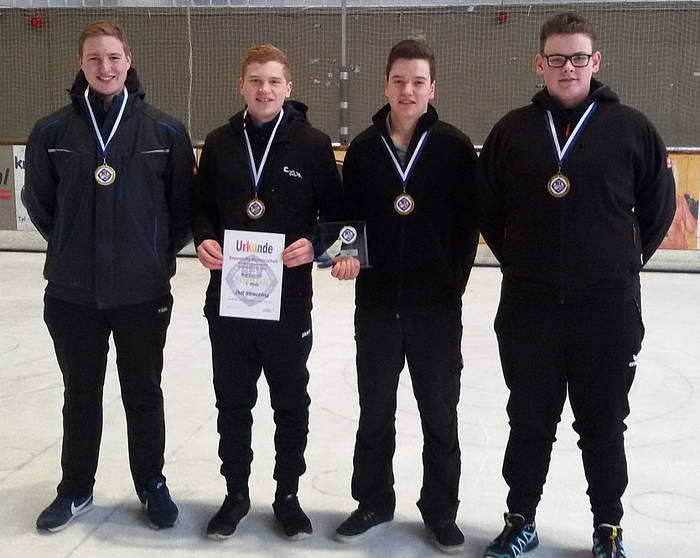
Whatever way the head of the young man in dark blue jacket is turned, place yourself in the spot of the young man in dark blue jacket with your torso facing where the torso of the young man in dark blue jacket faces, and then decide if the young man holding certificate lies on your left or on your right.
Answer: on your left

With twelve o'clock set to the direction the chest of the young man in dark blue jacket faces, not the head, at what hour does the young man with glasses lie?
The young man with glasses is roughly at 10 o'clock from the young man in dark blue jacket.

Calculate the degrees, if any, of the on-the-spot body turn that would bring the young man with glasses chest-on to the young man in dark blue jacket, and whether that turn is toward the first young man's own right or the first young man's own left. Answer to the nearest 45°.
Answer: approximately 90° to the first young man's own right

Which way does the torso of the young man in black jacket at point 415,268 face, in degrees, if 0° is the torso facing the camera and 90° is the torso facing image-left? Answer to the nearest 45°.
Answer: approximately 0°

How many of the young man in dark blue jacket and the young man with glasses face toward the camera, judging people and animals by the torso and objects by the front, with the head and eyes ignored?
2

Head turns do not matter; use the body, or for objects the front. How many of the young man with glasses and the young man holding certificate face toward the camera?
2

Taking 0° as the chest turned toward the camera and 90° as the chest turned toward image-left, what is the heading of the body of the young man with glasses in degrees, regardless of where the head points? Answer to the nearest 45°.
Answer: approximately 0°

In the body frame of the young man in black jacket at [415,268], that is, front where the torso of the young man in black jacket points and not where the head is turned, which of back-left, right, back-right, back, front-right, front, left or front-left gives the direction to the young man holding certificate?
right

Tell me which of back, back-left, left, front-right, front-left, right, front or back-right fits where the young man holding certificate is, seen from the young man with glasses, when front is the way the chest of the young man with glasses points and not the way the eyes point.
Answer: right
